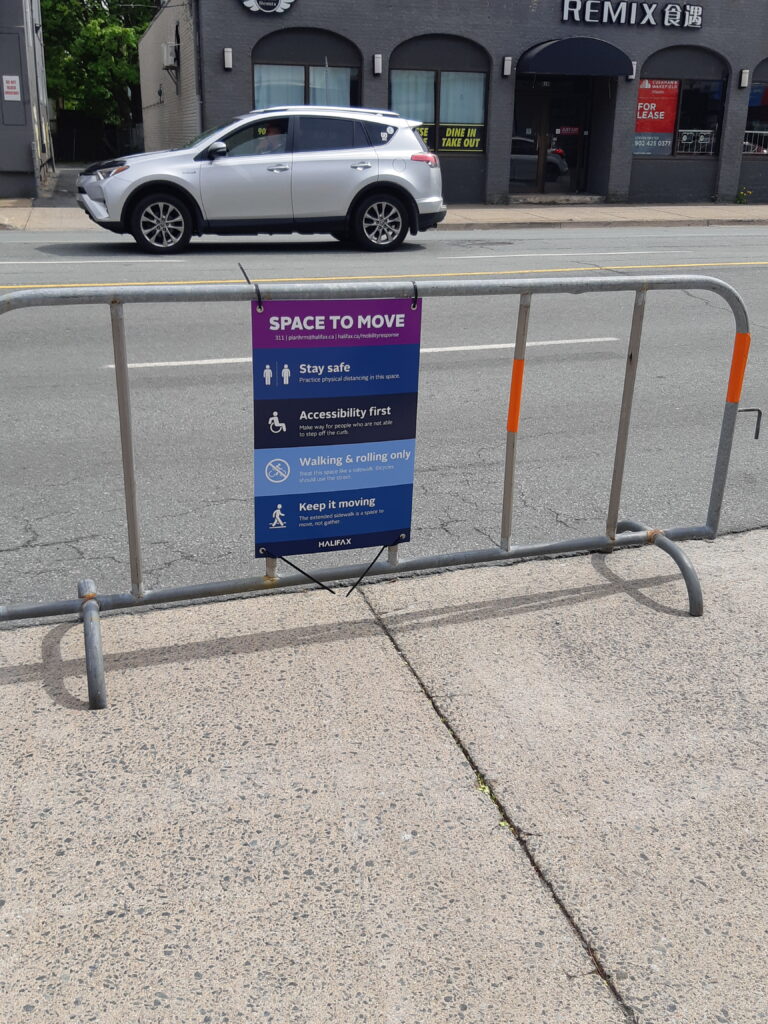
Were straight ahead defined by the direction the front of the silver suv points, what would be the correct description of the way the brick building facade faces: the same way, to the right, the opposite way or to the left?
to the left

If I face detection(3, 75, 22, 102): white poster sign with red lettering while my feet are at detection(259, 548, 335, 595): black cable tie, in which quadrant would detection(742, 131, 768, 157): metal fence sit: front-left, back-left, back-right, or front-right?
front-right

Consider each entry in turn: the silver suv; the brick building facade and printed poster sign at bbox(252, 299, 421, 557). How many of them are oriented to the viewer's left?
1

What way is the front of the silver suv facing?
to the viewer's left

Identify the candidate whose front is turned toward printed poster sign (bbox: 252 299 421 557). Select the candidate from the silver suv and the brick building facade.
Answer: the brick building facade

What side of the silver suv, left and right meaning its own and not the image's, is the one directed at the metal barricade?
left

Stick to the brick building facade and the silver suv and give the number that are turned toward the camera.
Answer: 1

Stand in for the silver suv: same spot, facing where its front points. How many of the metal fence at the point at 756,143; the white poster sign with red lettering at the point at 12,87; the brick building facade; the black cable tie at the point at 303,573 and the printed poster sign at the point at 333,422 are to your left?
2

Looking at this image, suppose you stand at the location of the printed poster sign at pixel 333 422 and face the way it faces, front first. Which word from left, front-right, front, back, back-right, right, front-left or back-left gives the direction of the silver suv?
back

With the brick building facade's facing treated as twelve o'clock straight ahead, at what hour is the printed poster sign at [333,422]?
The printed poster sign is roughly at 12 o'clock from the brick building facade.

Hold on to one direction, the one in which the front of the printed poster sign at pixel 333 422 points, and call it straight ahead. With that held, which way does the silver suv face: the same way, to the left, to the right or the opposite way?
to the right

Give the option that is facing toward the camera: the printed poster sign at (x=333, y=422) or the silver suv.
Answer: the printed poster sign

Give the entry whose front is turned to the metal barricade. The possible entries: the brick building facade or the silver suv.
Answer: the brick building facade

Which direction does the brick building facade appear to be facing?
toward the camera

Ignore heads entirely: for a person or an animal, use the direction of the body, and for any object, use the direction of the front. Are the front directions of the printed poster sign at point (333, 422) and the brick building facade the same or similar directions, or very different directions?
same or similar directions
